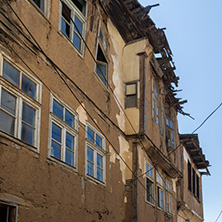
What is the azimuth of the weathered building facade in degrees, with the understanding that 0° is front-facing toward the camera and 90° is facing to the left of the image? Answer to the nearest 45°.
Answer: approximately 315°
